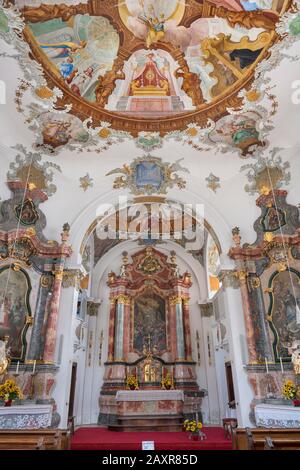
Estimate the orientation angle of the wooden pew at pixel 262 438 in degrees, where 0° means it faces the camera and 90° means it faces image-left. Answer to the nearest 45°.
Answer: approximately 180°

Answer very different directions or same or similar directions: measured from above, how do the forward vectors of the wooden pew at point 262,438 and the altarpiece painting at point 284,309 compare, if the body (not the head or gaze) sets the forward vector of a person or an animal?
very different directions

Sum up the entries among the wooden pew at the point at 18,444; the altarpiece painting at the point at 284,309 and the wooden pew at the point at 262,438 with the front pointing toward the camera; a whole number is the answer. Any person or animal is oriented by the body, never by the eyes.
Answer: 1

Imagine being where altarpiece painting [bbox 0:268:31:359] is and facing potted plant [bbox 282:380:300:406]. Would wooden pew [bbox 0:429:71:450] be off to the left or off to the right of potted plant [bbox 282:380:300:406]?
right

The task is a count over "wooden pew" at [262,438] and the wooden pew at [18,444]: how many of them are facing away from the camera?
2

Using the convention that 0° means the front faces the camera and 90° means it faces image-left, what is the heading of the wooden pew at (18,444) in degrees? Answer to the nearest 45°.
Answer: approximately 180°

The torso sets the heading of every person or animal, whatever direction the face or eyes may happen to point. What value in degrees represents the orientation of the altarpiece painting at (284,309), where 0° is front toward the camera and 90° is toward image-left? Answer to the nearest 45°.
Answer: approximately 0°

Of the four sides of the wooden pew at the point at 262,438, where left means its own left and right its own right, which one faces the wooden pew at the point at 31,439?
left

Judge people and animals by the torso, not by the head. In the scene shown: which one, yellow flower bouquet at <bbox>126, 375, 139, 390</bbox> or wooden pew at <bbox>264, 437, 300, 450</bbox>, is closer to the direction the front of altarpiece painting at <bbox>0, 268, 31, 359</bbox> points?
the wooden pew

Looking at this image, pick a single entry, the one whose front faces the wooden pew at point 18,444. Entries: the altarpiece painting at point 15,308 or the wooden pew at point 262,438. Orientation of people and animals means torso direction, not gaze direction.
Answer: the altarpiece painting

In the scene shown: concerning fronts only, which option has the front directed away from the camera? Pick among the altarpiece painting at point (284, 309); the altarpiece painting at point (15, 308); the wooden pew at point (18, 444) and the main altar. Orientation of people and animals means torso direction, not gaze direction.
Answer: the wooden pew

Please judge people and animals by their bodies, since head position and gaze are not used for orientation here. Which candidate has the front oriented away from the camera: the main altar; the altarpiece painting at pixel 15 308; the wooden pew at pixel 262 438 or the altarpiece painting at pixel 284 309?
the wooden pew
